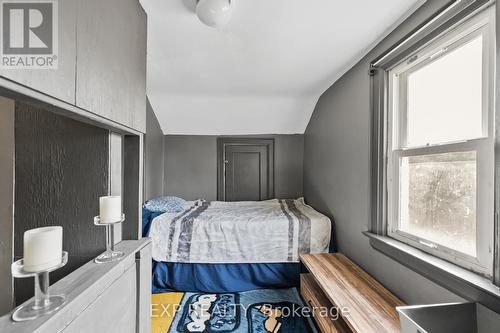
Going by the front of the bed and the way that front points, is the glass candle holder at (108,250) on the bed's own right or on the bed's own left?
on the bed's own right

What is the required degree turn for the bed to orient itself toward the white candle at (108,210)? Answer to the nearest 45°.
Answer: approximately 90° to its right

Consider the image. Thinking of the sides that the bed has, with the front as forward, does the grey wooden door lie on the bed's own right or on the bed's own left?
on the bed's own left

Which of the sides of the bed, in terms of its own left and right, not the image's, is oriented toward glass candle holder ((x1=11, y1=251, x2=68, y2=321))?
right
